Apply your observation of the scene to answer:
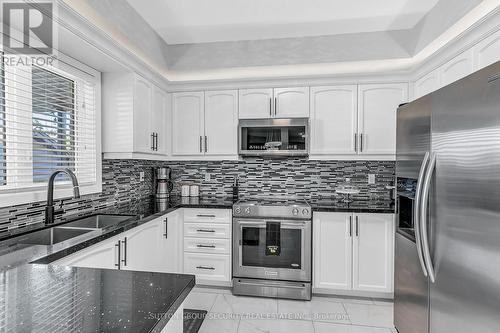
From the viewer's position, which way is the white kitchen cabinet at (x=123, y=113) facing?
facing the viewer and to the right of the viewer

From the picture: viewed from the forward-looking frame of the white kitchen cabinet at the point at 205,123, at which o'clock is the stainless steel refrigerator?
The stainless steel refrigerator is roughly at 11 o'clock from the white kitchen cabinet.

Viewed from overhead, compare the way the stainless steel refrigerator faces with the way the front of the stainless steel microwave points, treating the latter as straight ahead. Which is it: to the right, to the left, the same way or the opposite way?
to the right

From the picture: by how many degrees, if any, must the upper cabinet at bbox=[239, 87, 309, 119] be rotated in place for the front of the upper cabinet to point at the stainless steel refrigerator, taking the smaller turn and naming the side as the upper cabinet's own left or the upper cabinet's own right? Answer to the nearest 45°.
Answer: approximately 45° to the upper cabinet's own left

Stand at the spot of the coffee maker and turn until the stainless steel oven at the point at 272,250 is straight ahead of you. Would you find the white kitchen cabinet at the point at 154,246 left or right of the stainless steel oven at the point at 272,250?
right

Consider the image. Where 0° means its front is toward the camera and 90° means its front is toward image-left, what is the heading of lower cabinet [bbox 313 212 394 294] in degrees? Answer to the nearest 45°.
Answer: approximately 0°

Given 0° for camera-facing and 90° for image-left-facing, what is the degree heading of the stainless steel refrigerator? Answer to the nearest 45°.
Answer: approximately 45°

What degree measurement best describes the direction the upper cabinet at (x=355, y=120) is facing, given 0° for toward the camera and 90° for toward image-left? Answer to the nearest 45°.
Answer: approximately 0°

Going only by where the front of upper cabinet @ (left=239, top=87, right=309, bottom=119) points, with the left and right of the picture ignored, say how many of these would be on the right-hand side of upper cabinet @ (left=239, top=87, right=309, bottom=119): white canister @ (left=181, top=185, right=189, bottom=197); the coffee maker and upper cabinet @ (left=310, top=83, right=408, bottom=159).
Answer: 2
